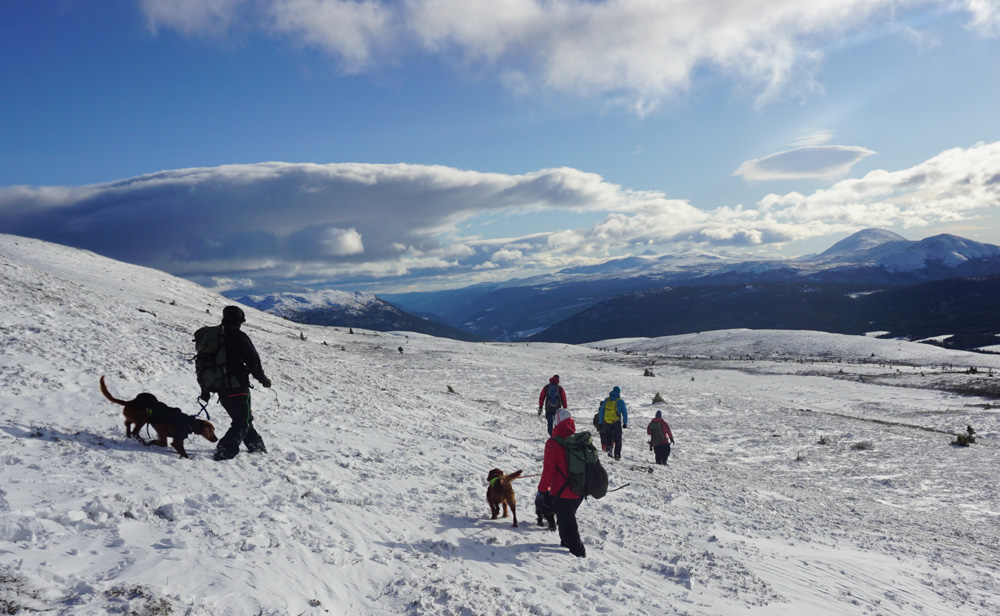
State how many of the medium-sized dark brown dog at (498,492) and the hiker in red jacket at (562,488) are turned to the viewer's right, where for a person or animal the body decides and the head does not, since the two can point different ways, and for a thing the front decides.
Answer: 0
